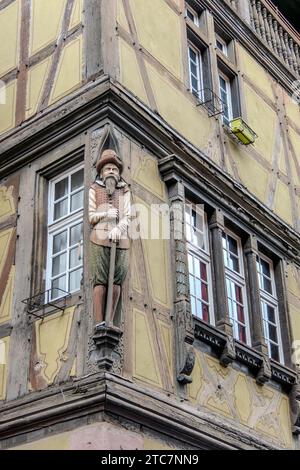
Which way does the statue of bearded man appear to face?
toward the camera

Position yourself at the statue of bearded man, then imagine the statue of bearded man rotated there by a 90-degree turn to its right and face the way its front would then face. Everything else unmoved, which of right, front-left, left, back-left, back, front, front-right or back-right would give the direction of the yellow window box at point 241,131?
back-right
